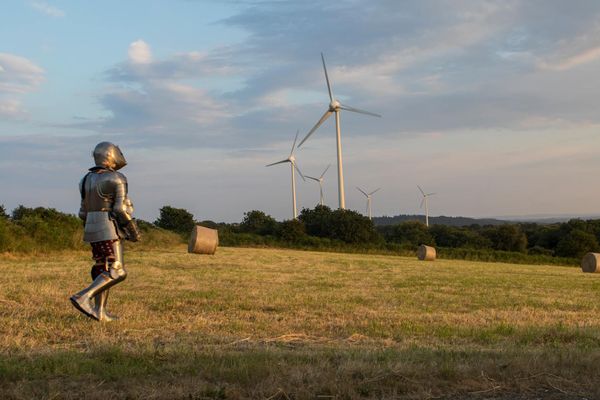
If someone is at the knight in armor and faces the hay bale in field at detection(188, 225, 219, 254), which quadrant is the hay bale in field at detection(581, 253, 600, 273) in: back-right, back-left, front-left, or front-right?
front-right

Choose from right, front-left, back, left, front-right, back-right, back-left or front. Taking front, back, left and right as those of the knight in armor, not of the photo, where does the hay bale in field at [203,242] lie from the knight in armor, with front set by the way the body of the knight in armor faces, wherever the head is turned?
front-left

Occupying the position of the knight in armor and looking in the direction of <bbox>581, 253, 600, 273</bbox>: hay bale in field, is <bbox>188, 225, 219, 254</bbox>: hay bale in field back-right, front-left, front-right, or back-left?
front-left

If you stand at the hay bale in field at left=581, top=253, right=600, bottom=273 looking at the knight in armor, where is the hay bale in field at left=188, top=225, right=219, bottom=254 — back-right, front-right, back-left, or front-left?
front-right

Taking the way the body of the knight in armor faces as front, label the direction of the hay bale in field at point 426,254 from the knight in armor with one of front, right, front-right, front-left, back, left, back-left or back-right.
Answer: front

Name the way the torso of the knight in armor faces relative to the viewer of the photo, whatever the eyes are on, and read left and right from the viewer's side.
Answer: facing away from the viewer and to the right of the viewer

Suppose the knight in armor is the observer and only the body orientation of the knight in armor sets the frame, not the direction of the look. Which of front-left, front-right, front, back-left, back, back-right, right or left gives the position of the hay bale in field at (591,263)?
front
